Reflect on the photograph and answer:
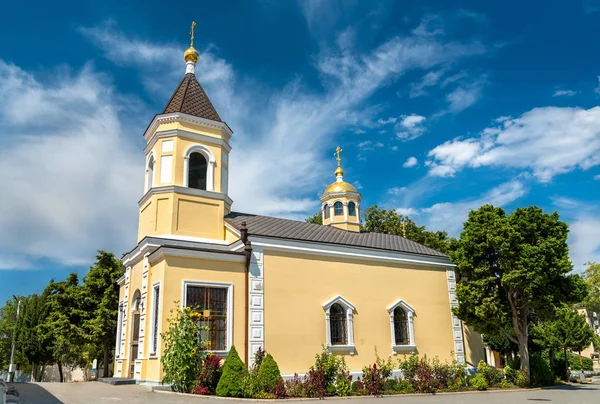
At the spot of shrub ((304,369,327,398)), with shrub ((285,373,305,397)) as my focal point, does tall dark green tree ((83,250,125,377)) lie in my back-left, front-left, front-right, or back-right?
front-right

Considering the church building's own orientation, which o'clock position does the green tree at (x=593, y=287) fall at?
The green tree is roughly at 6 o'clock from the church building.

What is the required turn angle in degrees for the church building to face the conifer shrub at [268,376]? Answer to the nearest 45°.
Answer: approximately 45° to its left

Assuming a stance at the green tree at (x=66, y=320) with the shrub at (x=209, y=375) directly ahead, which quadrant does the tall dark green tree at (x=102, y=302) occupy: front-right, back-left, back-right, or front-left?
front-left

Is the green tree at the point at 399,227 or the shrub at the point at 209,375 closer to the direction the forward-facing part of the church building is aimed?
the shrub

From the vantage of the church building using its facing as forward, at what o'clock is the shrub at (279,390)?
The shrub is roughly at 10 o'clock from the church building.

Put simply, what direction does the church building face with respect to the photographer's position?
facing the viewer and to the left of the viewer

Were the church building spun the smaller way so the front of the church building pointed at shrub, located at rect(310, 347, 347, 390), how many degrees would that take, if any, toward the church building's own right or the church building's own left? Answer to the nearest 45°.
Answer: approximately 90° to the church building's own left
